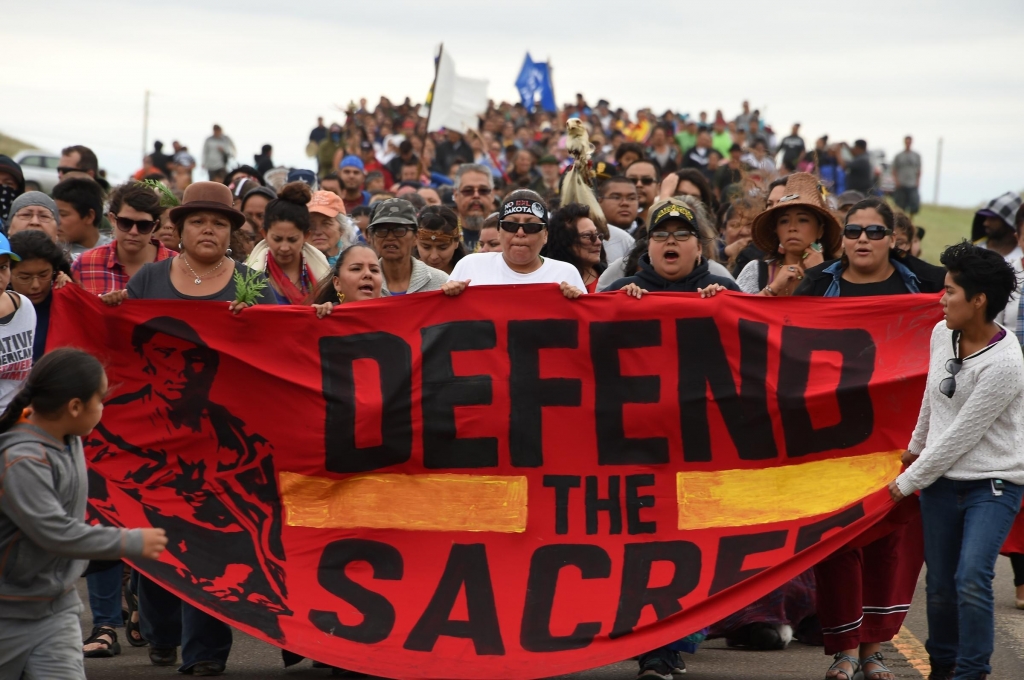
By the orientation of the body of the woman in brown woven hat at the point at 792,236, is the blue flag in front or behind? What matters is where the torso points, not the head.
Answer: behind

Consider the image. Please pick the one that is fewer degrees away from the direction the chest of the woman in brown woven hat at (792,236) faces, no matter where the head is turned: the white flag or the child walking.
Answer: the child walking

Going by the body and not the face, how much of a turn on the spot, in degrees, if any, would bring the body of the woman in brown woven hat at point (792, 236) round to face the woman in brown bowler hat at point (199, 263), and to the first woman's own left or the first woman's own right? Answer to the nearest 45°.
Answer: approximately 90° to the first woman's own right

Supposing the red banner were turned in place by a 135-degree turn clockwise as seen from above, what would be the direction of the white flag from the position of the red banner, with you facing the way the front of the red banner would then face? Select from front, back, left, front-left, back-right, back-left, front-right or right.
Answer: front-right

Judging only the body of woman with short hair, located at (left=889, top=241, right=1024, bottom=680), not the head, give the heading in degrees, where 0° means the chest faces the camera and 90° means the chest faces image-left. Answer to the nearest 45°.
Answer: approximately 45°
